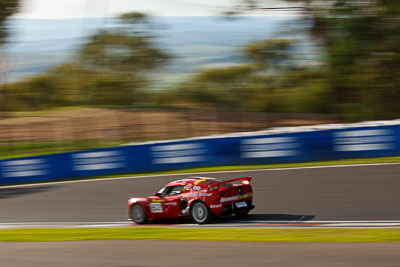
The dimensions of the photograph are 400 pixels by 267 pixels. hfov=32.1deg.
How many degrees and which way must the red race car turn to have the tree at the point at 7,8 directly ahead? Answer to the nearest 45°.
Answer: approximately 45° to its right

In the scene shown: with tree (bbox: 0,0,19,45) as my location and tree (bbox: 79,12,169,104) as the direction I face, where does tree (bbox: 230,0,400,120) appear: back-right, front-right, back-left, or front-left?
front-right

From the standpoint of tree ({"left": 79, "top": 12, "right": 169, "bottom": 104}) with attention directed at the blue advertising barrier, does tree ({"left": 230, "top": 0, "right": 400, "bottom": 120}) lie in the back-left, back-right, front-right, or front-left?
front-left

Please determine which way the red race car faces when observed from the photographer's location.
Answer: facing away from the viewer and to the left of the viewer

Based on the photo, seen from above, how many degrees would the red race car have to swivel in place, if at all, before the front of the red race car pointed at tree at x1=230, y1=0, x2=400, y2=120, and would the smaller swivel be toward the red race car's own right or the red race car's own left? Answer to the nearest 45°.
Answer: approximately 90° to the red race car's own right

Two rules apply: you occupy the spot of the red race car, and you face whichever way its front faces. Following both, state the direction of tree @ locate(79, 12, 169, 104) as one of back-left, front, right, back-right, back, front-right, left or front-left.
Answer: front-right
